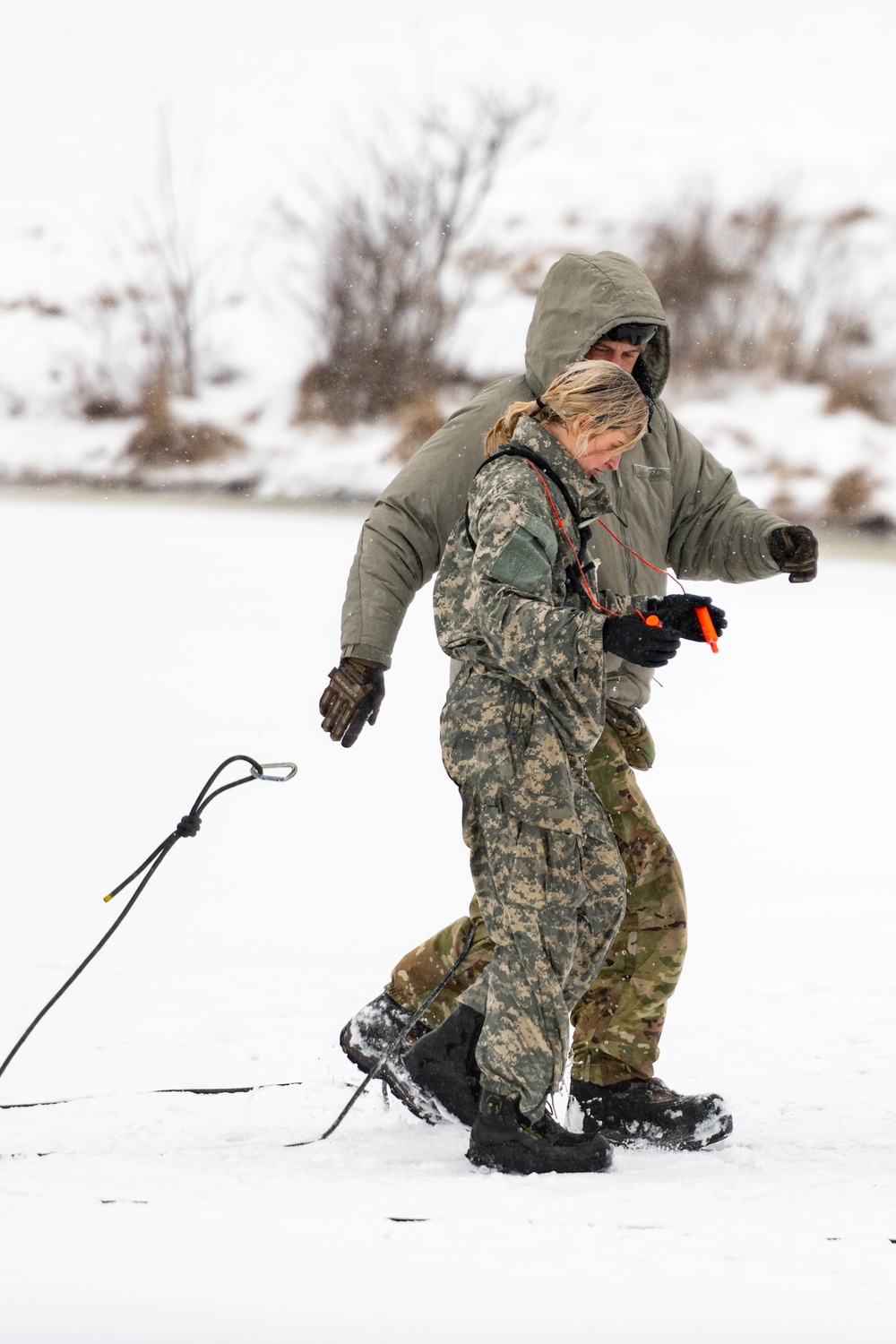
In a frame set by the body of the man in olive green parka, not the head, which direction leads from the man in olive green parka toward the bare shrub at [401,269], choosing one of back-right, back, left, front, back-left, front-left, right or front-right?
back-left

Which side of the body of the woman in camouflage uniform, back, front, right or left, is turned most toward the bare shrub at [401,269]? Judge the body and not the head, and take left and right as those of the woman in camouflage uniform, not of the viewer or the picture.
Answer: left

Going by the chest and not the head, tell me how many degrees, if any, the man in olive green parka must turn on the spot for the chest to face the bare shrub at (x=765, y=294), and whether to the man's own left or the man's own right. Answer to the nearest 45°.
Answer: approximately 135° to the man's own left

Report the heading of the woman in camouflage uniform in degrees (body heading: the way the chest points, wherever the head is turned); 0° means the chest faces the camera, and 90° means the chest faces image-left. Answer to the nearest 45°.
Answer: approximately 270°

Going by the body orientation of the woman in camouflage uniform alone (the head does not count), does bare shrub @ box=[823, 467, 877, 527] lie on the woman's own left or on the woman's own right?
on the woman's own left

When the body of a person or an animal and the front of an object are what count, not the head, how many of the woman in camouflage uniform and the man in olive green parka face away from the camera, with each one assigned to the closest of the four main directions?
0

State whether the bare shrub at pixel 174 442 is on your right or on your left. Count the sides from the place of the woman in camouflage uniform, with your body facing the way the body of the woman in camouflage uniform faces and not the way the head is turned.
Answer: on your left

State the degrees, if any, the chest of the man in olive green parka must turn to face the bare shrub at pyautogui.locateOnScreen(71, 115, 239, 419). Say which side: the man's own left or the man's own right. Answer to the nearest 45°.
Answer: approximately 135° to the man's own left
